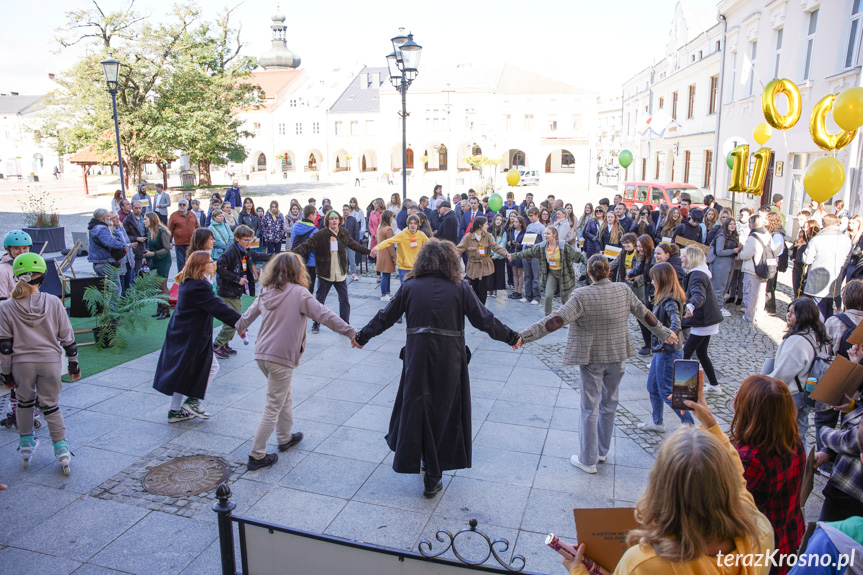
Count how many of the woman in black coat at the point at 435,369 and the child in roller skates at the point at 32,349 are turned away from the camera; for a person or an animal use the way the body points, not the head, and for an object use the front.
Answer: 2

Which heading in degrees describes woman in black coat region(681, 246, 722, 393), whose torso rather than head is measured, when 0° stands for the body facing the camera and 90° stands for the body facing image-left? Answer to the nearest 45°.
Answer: approximately 90°

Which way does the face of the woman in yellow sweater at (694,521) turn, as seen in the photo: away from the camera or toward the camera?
away from the camera

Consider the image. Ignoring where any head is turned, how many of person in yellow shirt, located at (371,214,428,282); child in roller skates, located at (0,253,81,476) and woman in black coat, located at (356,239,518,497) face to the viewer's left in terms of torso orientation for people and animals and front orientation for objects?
0

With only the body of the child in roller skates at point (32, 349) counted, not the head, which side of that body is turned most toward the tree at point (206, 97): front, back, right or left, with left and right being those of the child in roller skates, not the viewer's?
front

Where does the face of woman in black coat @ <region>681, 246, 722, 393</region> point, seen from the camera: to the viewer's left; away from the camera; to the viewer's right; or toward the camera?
to the viewer's left

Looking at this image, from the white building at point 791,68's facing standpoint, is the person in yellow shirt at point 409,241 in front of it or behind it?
in front

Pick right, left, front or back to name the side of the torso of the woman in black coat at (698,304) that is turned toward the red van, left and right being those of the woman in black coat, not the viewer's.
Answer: right

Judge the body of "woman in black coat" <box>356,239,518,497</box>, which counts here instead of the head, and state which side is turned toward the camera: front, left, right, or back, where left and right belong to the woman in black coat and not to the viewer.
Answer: back

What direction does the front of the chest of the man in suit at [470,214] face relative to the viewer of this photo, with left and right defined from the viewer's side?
facing the viewer

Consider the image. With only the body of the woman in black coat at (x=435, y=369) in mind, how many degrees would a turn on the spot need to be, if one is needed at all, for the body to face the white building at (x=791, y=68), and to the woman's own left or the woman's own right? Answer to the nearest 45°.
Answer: approximately 45° to the woman's own right

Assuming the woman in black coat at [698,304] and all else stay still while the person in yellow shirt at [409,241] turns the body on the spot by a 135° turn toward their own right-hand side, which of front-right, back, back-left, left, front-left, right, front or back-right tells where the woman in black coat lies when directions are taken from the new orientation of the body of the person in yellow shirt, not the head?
back

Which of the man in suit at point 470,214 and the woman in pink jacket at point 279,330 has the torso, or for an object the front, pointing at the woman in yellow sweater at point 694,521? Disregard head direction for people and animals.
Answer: the man in suit

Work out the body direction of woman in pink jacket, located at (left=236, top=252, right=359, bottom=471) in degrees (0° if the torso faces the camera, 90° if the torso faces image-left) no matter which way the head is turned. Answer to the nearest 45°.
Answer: approximately 225°

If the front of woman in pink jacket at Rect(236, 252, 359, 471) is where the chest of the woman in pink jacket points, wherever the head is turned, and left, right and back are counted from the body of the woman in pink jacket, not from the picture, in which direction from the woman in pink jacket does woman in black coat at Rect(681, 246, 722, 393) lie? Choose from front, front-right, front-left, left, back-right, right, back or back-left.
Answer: front-right

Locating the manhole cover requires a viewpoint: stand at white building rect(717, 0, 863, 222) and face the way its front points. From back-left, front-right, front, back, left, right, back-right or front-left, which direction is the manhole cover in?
front-left

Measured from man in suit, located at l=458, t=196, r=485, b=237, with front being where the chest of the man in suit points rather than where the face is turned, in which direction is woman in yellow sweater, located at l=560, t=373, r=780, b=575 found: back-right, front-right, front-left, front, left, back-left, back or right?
front

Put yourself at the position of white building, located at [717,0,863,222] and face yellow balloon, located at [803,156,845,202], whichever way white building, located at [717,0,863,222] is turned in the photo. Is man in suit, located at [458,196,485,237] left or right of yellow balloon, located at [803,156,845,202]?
right
